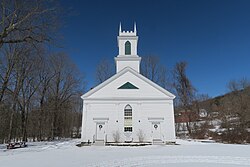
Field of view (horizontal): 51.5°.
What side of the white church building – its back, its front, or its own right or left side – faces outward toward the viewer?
front
